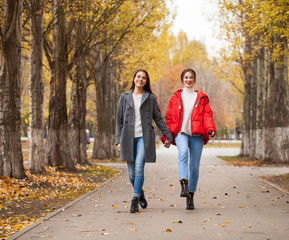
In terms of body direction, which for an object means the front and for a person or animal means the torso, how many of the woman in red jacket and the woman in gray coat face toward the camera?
2

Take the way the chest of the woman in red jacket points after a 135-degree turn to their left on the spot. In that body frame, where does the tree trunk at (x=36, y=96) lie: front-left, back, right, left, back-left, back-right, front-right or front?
left

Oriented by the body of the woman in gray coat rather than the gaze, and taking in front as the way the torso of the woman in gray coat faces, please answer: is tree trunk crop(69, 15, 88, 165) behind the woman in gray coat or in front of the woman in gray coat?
behind

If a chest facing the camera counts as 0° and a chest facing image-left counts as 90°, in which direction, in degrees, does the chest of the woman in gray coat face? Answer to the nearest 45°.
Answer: approximately 0°

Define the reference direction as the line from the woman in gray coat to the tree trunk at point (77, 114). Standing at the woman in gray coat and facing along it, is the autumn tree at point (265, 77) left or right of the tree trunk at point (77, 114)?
right

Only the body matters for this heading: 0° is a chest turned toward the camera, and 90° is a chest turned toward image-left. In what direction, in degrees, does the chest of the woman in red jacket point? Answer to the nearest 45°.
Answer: approximately 0°

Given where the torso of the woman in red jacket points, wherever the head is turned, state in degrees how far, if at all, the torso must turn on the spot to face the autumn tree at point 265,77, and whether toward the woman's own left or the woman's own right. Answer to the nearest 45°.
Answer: approximately 180°

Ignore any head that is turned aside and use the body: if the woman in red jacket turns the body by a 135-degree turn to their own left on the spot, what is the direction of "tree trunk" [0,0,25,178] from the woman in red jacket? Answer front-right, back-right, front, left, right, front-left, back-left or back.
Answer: left

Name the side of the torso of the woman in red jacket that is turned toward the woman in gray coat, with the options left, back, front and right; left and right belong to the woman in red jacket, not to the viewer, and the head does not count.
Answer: right
